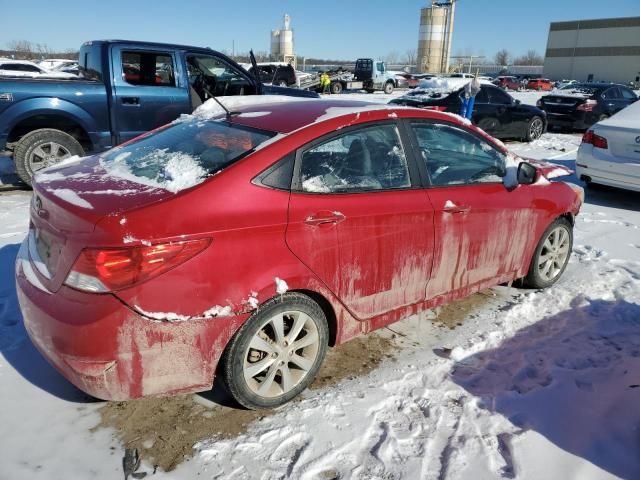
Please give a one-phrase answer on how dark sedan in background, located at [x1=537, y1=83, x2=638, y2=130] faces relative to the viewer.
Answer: facing away from the viewer and to the right of the viewer

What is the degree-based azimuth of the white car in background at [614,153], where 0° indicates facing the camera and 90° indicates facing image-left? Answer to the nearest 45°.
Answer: approximately 225°

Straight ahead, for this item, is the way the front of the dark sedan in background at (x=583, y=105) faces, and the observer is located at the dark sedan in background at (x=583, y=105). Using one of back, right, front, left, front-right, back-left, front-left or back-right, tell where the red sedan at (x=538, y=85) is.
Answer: front-left

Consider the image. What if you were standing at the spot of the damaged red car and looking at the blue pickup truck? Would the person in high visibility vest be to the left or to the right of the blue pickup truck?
right

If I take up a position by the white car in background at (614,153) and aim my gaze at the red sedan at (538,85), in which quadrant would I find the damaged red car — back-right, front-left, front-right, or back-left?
back-left

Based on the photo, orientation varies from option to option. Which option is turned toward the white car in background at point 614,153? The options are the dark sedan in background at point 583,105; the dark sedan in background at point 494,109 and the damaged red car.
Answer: the damaged red car

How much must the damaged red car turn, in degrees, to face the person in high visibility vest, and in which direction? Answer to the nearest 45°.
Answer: approximately 45° to its left

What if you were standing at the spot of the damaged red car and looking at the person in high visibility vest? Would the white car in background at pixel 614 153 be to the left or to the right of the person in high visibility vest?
right

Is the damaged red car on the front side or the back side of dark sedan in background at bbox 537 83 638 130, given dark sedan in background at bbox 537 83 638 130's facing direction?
on the back side

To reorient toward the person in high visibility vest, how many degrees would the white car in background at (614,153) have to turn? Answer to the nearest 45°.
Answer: approximately 90° to its left

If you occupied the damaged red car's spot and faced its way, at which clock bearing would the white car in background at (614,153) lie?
The white car in background is roughly at 12 o'clock from the damaged red car.
